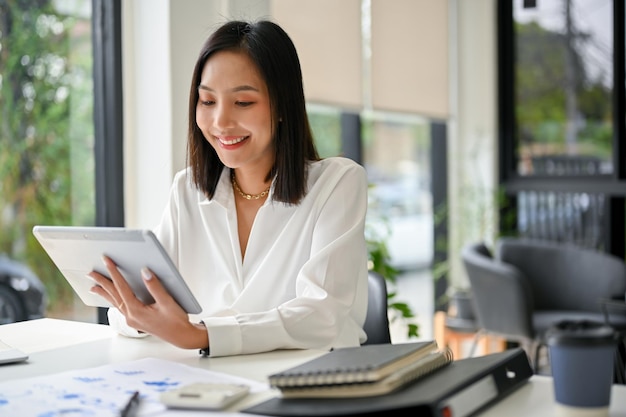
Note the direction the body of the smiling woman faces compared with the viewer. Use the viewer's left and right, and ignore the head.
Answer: facing the viewer and to the left of the viewer

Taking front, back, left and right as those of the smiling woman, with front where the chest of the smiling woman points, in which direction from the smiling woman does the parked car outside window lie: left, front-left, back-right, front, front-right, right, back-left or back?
right

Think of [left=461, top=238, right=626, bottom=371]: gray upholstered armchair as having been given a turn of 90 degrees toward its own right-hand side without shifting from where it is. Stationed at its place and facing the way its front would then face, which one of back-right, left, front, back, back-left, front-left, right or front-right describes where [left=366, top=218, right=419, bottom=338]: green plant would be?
front

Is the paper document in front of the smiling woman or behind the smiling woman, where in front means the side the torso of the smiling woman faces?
in front

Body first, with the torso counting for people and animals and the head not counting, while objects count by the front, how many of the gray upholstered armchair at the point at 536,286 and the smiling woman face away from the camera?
0

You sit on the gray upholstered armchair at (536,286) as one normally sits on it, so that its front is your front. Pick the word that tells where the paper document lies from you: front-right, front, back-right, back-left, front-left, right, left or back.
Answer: front-right

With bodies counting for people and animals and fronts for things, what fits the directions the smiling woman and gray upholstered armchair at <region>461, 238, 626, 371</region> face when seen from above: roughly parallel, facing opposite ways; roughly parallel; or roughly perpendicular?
roughly perpendicular
